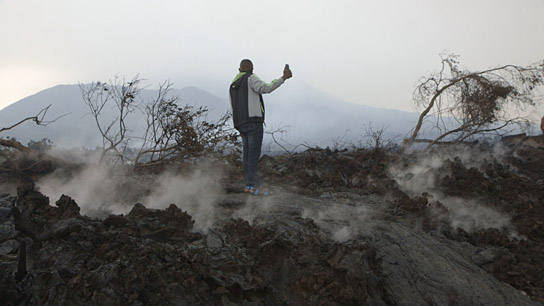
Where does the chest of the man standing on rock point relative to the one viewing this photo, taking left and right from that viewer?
facing away from the viewer and to the right of the viewer
